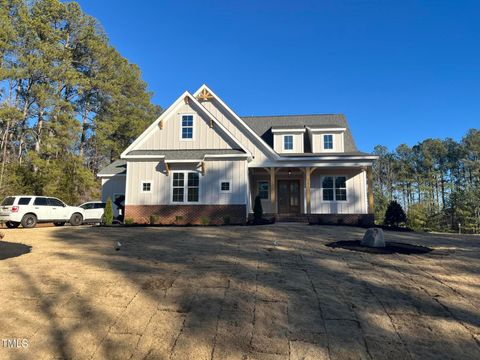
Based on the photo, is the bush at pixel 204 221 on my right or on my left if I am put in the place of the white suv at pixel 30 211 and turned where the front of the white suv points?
on my right

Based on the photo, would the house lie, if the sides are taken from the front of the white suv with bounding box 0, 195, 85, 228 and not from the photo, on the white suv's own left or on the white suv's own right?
on the white suv's own right

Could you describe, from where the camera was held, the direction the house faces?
facing the viewer

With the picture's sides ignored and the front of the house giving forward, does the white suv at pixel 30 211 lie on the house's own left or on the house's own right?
on the house's own right

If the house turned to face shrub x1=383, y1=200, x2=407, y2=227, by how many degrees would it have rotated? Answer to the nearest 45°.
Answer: approximately 90° to its left

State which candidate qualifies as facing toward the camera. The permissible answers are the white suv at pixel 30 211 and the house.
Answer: the house

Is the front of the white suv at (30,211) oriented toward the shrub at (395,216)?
no

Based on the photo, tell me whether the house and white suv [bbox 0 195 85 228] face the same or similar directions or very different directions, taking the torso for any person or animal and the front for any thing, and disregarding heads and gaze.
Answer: very different directions

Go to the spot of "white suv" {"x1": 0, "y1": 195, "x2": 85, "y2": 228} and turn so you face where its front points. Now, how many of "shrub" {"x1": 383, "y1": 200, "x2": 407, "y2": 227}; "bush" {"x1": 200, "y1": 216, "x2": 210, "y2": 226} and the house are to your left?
0
